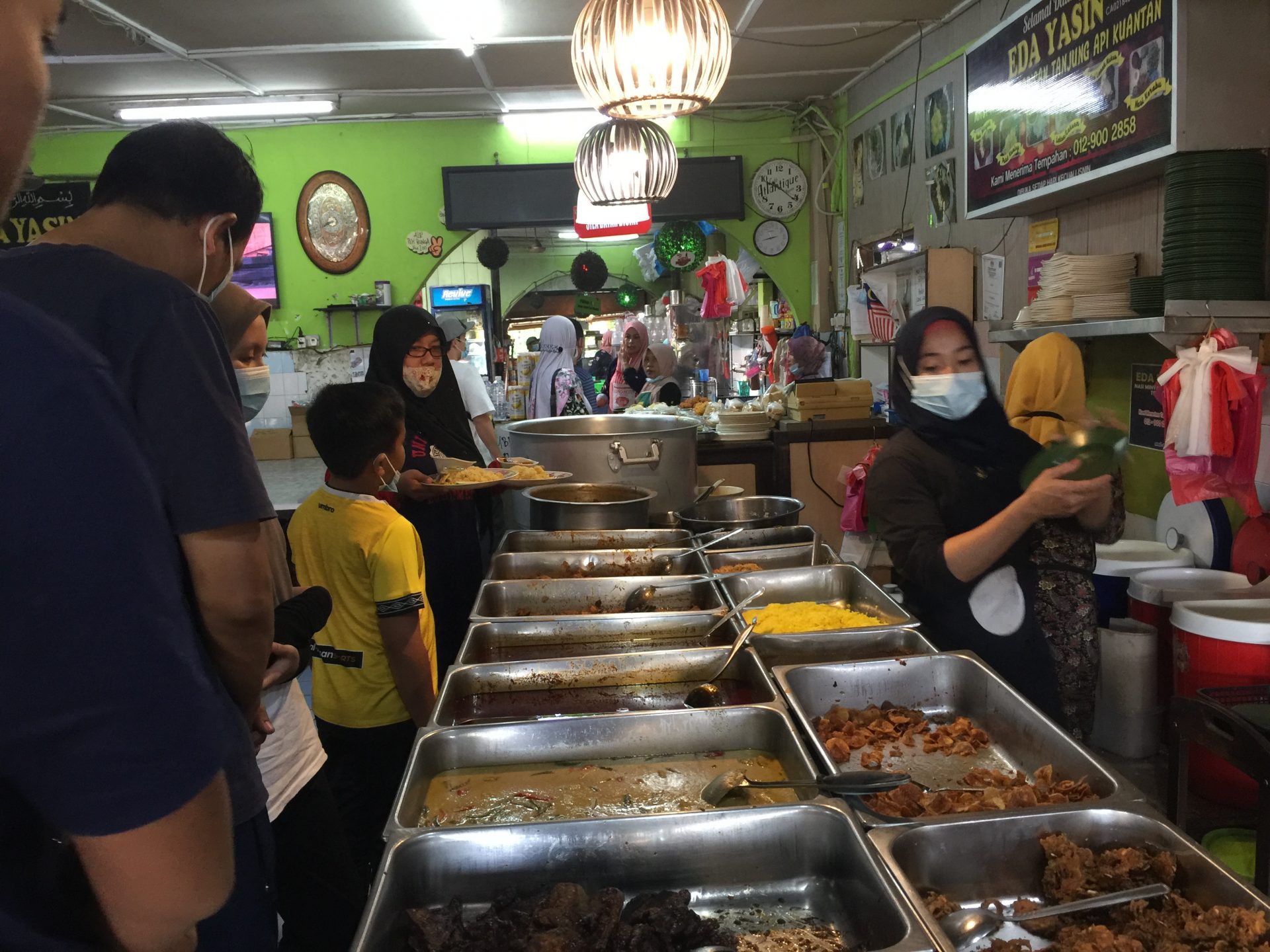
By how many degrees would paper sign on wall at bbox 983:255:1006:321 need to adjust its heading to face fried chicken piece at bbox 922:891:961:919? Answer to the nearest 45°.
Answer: approximately 45° to its left

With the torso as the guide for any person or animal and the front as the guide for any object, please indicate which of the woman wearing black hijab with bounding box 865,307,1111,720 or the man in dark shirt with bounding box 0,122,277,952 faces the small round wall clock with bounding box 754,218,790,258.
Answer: the man in dark shirt

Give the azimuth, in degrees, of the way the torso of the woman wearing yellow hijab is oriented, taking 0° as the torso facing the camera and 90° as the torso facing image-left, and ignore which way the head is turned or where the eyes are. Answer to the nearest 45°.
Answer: approximately 180°

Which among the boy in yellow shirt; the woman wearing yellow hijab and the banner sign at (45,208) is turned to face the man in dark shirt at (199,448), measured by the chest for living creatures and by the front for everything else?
the banner sign

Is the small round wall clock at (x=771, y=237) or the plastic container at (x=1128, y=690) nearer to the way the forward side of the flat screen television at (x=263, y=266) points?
the plastic container
